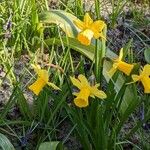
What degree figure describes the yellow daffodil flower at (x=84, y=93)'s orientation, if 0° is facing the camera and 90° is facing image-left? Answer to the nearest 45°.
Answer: approximately 45°

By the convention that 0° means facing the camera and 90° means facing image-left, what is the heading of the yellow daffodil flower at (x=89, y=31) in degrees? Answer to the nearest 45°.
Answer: approximately 45°

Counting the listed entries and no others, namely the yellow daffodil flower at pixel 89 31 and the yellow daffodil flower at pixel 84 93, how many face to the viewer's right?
0
